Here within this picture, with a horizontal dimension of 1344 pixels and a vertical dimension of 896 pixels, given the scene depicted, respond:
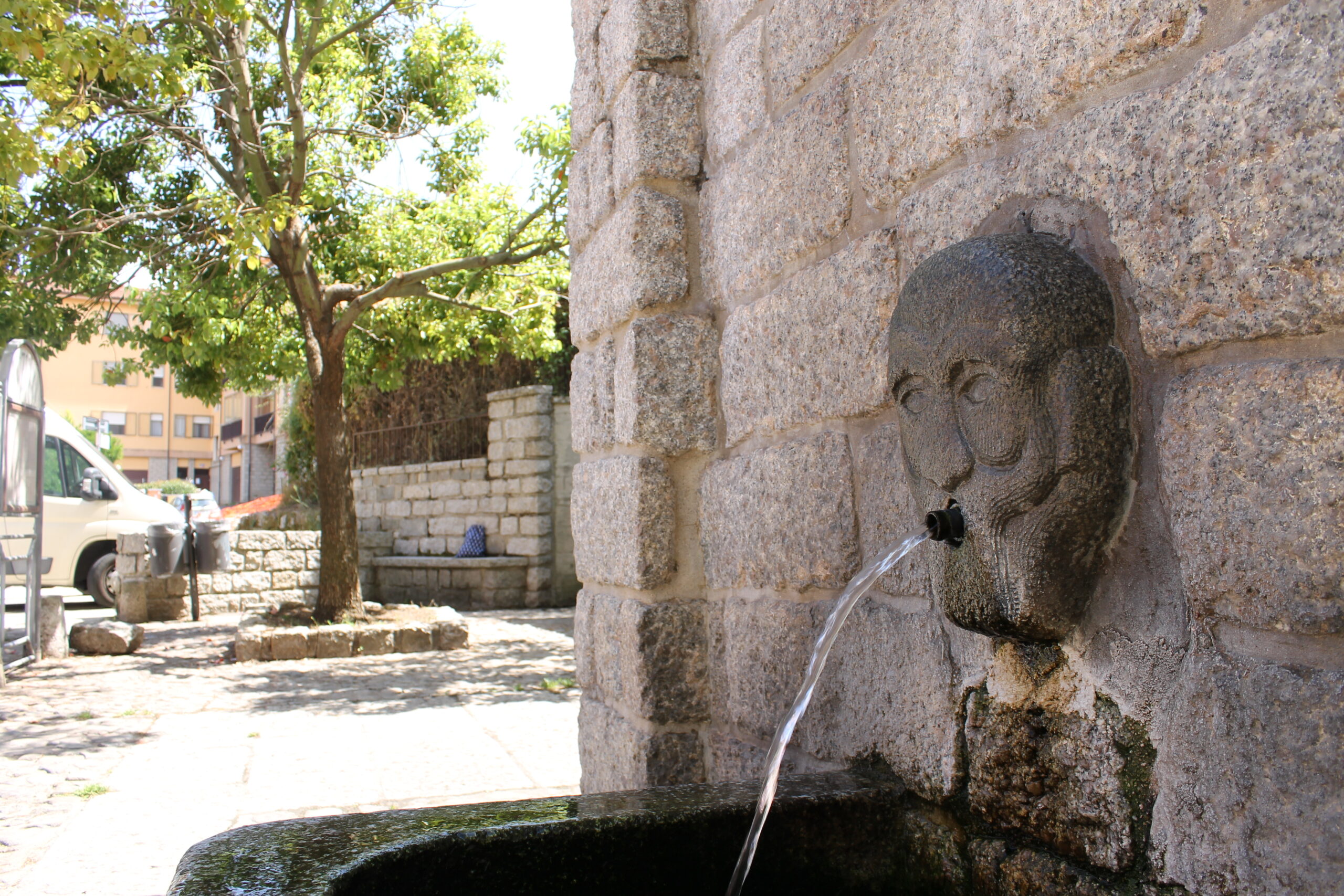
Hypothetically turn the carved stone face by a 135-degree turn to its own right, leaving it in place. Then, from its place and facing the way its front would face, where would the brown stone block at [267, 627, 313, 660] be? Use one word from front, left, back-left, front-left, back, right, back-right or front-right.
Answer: front-left

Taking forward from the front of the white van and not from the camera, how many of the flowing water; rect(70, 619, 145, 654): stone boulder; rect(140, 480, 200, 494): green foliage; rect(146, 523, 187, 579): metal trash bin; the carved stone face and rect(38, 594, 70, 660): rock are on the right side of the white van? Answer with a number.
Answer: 5

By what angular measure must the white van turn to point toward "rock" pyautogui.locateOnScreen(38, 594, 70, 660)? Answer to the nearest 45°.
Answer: approximately 90° to its right

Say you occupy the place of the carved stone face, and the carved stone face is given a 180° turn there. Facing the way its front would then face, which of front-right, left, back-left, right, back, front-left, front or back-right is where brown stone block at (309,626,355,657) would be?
left

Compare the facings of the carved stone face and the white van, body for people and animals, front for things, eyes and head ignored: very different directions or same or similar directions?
very different directions

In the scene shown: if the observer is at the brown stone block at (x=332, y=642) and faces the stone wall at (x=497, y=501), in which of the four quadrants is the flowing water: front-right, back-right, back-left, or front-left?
back-right

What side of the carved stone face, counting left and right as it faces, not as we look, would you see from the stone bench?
right

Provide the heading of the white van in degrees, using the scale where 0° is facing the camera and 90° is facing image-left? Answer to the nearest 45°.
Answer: approximately 270°

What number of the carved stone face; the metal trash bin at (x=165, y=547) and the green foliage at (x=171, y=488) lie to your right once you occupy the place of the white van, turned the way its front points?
2

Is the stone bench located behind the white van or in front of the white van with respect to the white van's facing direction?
in front

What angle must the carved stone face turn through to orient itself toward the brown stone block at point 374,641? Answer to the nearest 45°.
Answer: approximately 90° to its right

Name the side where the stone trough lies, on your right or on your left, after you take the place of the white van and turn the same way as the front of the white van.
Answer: on your right

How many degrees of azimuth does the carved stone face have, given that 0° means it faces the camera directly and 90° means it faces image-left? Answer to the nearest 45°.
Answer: approximately 45°

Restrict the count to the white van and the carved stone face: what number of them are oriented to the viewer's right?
1

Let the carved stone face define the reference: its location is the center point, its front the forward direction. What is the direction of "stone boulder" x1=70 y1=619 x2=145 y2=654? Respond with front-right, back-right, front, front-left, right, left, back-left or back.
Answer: right
